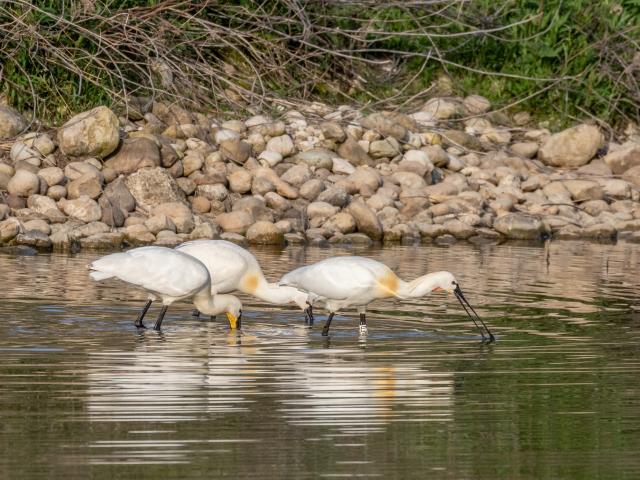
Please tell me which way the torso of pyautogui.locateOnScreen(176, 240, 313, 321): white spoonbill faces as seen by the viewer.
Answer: to the viewer's right

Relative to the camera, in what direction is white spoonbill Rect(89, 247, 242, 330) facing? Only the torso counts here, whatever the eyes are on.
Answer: to the viewer's right

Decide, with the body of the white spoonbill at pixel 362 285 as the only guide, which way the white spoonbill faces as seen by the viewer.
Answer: to the viewer's right

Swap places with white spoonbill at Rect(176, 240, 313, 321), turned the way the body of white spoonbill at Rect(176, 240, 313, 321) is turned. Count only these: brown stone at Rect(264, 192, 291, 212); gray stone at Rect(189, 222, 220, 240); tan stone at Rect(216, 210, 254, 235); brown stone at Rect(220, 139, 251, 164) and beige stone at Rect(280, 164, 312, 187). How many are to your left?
5

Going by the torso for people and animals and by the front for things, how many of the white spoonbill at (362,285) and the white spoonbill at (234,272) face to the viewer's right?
2

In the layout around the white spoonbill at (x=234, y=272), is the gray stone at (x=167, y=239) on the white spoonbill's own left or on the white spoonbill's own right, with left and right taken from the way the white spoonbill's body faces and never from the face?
on the white spoonbill's own left

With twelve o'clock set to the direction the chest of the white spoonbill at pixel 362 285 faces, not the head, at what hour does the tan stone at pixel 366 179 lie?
The tan stone is roughly at 9 o'clock from the white spoonbill.
